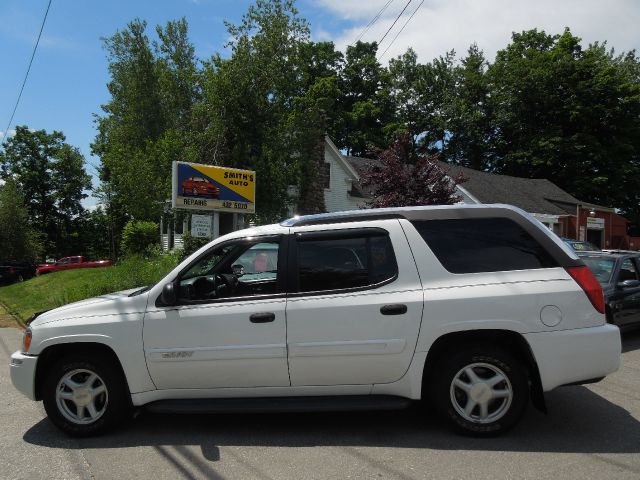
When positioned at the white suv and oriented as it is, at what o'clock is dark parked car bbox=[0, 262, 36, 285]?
The dark parked car is roughly at 2 o'clock from the white suv.

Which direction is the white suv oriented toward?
to the viewer's left

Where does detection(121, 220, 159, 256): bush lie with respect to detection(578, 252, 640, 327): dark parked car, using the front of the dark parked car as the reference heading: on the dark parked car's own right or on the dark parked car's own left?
on the dark parked car's own right

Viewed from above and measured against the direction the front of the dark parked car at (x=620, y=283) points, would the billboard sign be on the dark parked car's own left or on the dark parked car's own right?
on the dark parked car's own right

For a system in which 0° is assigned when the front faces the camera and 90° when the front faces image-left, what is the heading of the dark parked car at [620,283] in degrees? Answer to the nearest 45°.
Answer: approximately 45°

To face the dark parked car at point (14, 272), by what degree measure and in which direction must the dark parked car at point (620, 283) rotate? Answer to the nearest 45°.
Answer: approximately 45° to its right

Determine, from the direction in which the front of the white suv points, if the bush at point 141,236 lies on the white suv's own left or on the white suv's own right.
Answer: on the white suv's own right

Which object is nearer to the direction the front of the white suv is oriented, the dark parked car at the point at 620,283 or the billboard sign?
the billboard sign

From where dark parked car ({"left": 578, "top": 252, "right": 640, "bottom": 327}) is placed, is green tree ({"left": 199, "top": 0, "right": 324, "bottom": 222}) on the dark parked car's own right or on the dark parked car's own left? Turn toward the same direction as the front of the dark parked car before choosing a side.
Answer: on the dark parked car's own right

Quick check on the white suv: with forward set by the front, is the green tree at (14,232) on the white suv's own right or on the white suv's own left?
on the white suv's own right

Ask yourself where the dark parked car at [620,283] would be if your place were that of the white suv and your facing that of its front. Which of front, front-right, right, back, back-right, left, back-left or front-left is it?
back-right
